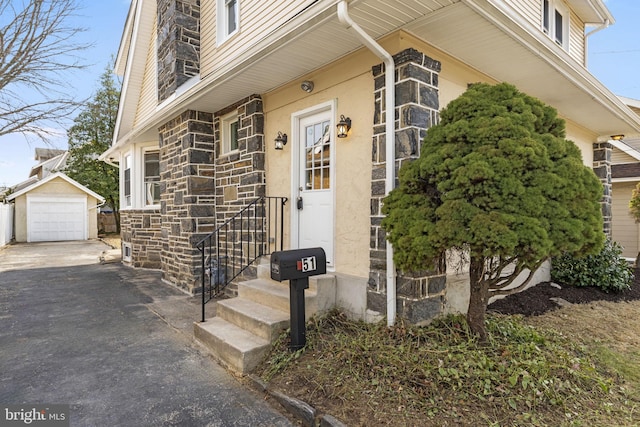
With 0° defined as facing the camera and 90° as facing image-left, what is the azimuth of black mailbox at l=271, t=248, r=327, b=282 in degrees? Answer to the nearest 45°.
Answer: approximately 45°

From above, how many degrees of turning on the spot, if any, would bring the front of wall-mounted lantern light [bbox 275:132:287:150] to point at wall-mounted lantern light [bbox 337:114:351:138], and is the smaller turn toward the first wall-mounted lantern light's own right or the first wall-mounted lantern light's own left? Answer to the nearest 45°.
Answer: approximately 90° to the first wall-mounted lantern light's own left

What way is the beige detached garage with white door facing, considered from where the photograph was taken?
facing the viewer

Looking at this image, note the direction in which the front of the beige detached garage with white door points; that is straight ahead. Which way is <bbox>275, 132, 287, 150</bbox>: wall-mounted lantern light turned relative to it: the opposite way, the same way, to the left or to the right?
to the right

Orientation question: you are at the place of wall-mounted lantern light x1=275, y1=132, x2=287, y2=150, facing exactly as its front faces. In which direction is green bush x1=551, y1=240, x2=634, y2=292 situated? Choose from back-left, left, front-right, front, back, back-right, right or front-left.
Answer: back-left

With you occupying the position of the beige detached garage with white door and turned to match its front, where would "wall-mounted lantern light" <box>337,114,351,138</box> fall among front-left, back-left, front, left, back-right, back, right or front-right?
front

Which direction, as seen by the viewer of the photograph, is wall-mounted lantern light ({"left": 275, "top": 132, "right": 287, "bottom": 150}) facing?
facing the viewer and to the left of the viewer

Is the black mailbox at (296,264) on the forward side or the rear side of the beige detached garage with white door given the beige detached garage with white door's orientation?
on the forward side
